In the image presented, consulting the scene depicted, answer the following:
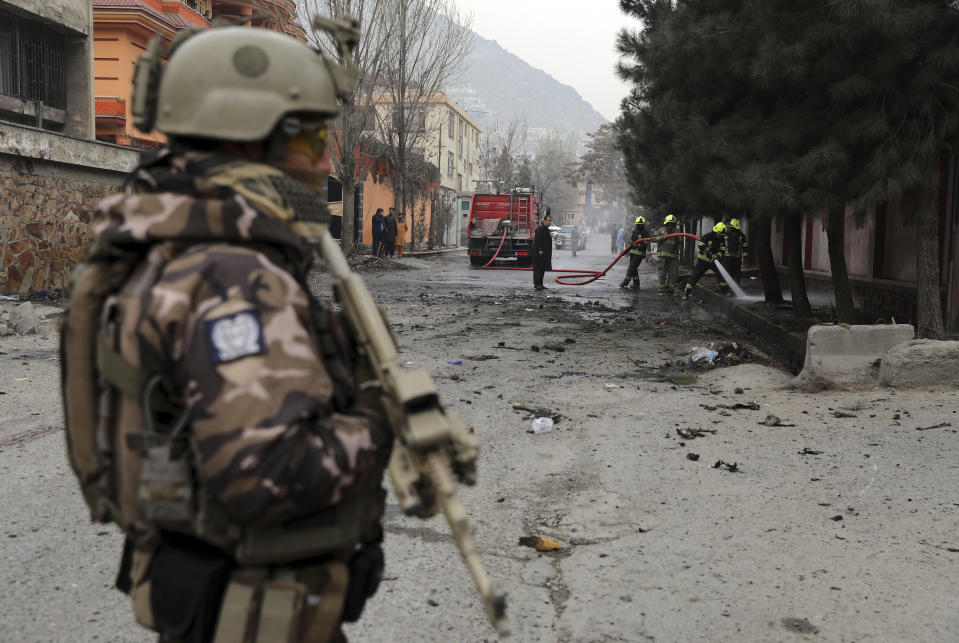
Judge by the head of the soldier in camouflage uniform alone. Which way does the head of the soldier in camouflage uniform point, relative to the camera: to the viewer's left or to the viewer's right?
to the viewer's right

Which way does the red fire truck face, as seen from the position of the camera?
facing away from the viewer
